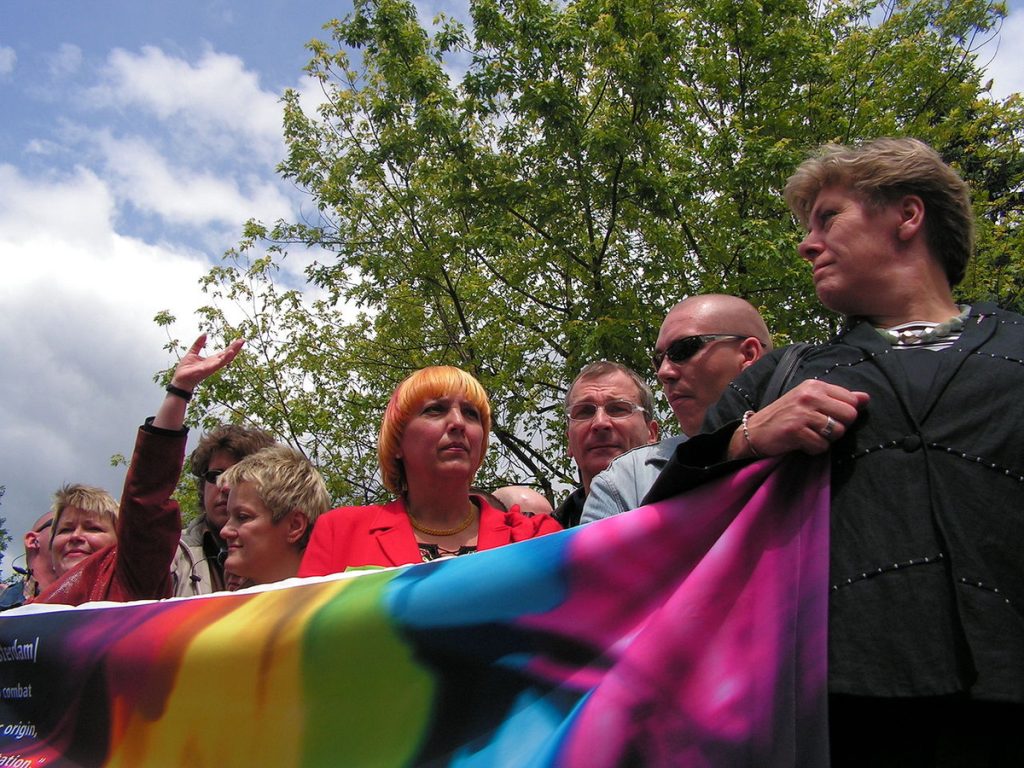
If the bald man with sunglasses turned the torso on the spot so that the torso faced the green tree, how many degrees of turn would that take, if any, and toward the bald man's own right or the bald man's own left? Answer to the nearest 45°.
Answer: approximately 135° to the bald man's own right

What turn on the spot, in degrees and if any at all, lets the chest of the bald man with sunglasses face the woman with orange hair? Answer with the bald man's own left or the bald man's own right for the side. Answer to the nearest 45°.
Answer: approximately 45° to the bald man's own right

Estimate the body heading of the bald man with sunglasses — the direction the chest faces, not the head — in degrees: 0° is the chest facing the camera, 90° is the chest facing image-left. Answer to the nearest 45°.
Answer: approximately 45°

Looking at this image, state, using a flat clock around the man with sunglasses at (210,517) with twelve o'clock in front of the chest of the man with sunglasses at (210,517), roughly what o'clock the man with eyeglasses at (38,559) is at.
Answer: the man with eyeglasses at (38,559) is roughly at 3 o'clock from the man with sunglasses at (210,517).

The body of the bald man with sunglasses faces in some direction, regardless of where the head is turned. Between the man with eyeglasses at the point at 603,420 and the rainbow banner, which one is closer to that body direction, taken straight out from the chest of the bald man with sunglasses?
the rainbow banner

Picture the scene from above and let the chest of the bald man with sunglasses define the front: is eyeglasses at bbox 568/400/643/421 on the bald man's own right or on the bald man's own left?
on the bald man's own right

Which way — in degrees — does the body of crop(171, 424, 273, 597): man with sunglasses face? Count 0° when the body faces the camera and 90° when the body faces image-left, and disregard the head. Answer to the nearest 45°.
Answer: approximately 45°
